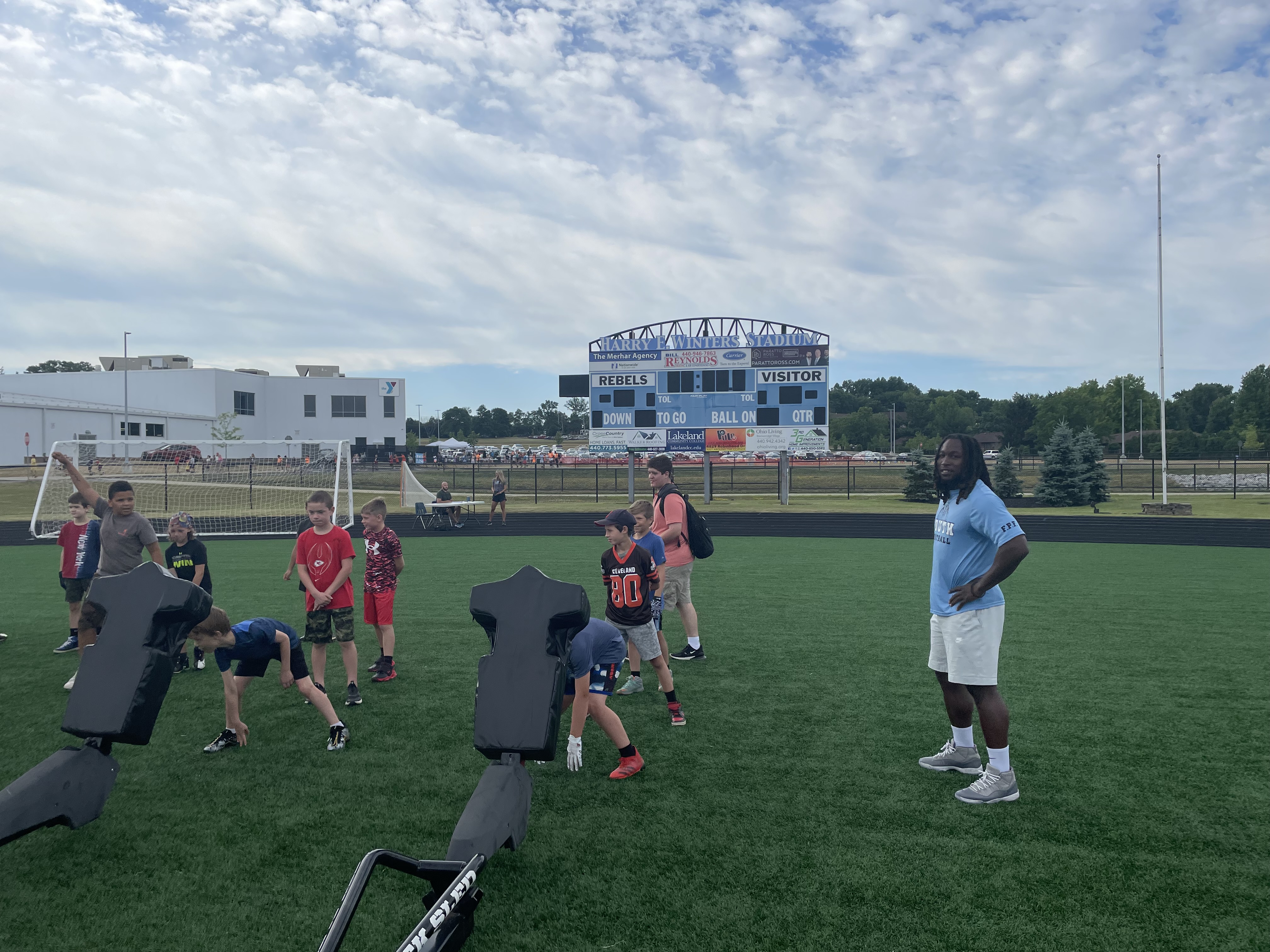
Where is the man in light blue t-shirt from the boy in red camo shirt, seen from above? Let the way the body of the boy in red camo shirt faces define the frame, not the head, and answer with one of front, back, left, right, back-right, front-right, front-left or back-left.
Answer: left

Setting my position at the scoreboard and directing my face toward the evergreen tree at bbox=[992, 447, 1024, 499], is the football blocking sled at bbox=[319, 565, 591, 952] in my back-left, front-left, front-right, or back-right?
back-right

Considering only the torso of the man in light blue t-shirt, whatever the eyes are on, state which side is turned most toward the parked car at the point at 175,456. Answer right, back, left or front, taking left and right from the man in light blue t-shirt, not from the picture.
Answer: right

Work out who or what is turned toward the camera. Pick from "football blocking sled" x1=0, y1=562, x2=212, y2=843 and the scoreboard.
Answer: the scoreboard

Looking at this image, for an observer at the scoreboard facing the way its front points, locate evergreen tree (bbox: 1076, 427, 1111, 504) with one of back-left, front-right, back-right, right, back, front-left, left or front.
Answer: left

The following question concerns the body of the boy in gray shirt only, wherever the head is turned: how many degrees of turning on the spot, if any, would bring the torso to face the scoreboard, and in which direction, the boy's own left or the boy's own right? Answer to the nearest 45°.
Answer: approximately 135° to the boy's own left

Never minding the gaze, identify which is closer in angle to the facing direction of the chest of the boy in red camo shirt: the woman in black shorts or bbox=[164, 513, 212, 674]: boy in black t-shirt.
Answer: the boy in black t-shirt

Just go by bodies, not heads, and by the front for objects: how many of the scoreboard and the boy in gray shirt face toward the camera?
2

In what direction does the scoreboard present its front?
toward the camera

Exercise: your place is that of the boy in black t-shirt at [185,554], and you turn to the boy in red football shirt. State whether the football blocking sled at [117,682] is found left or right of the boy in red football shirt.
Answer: right

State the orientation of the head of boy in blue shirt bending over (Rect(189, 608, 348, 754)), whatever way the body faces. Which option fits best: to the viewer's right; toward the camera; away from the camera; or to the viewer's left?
to the viewer's left

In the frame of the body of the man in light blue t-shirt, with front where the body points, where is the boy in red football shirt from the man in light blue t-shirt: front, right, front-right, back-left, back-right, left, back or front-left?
front-right

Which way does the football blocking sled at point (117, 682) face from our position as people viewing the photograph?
facing away from the viewer and to the right of the viewer

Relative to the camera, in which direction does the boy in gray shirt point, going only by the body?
toward the camera

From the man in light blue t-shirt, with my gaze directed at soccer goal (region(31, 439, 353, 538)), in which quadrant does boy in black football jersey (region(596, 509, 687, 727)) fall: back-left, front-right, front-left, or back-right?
front-left

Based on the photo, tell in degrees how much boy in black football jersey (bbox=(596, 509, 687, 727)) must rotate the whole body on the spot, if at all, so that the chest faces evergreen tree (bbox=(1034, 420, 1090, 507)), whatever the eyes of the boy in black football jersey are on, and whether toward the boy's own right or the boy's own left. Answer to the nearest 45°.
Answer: approximately 180°

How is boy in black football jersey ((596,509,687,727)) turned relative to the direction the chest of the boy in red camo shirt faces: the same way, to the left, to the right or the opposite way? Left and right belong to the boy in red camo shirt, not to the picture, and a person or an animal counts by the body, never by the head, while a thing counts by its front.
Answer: the same way

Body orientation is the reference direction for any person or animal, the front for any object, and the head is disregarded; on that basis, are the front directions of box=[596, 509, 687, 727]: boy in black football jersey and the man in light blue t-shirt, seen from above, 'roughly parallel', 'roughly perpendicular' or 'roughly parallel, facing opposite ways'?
roughly parallel

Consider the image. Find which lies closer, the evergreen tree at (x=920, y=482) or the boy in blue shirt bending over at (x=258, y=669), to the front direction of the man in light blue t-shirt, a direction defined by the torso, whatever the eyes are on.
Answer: the boy in blue shirt bending over

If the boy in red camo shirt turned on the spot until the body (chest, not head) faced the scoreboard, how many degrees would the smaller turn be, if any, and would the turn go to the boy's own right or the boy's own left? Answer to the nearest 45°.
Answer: approximately 180°

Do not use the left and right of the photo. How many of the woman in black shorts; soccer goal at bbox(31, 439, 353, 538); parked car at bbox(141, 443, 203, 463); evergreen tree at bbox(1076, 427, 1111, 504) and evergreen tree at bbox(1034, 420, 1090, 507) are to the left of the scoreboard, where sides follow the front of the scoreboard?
2
